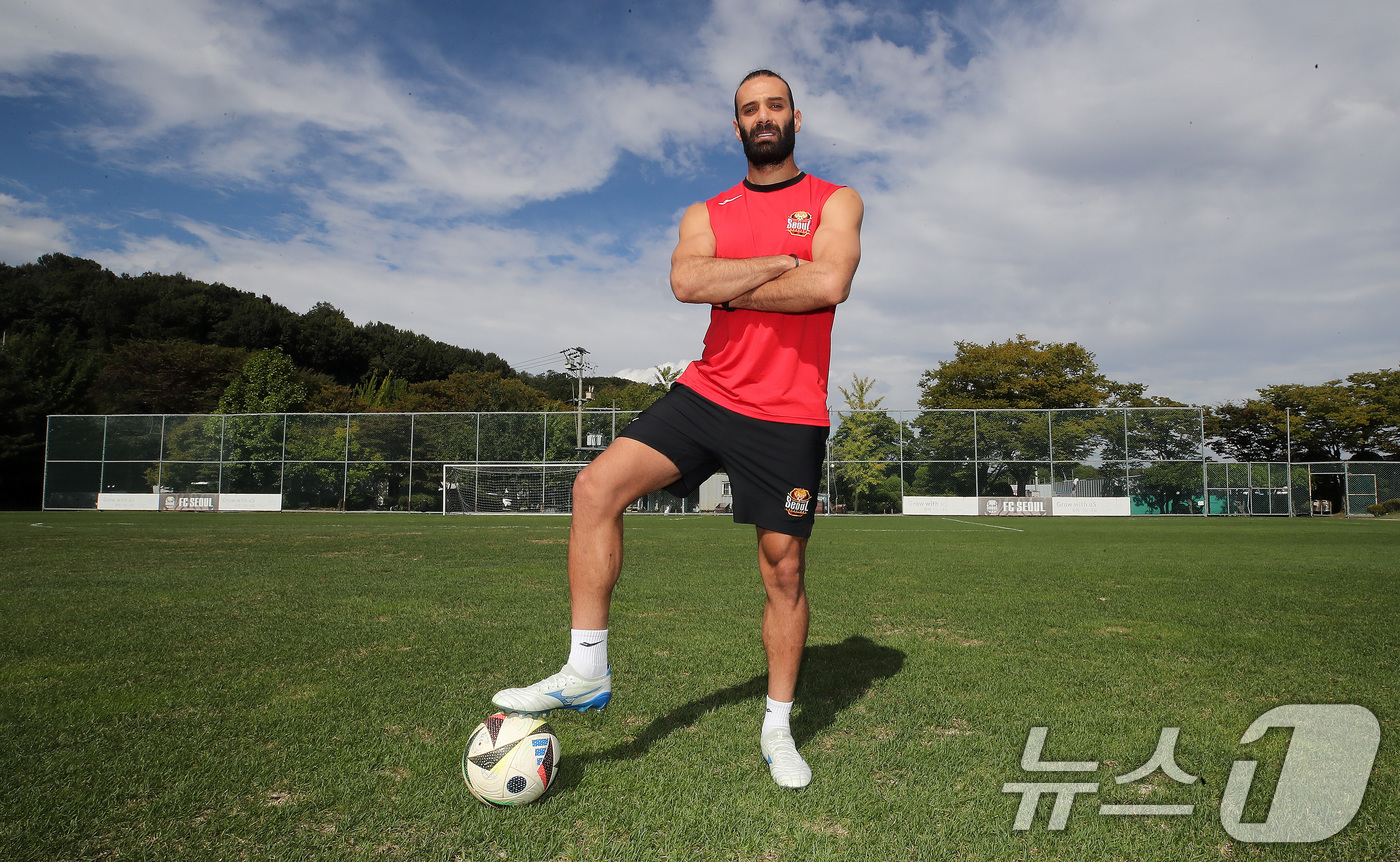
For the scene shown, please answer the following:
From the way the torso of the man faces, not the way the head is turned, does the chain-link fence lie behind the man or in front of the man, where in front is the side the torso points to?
behind

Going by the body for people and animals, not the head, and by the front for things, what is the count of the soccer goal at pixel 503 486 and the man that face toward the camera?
2

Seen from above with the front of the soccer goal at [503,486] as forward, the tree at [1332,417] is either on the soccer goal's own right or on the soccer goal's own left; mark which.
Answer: on the soccer goal's own left

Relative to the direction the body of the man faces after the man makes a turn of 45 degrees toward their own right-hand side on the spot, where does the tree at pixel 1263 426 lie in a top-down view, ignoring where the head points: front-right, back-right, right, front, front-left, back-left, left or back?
back

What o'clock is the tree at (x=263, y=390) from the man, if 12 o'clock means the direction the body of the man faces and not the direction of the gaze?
The tree is roughly at 5 o'clock from the man.

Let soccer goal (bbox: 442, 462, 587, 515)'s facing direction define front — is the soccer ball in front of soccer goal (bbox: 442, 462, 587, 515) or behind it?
in front

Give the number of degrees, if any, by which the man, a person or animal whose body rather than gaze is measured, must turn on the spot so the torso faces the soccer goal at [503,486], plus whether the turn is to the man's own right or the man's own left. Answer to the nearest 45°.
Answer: approximately 180°

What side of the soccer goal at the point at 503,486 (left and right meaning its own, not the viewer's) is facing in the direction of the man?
front

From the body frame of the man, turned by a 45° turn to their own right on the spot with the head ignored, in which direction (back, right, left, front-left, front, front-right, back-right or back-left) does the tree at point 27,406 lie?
right

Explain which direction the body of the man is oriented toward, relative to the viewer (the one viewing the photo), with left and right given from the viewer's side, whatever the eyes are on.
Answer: facing the viewer

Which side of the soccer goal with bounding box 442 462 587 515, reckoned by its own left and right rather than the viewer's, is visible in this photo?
front

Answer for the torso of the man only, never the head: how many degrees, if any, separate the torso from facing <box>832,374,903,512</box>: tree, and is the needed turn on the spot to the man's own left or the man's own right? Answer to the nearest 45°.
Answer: approximately 180°

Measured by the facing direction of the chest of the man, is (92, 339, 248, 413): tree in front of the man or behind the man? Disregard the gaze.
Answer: behind
